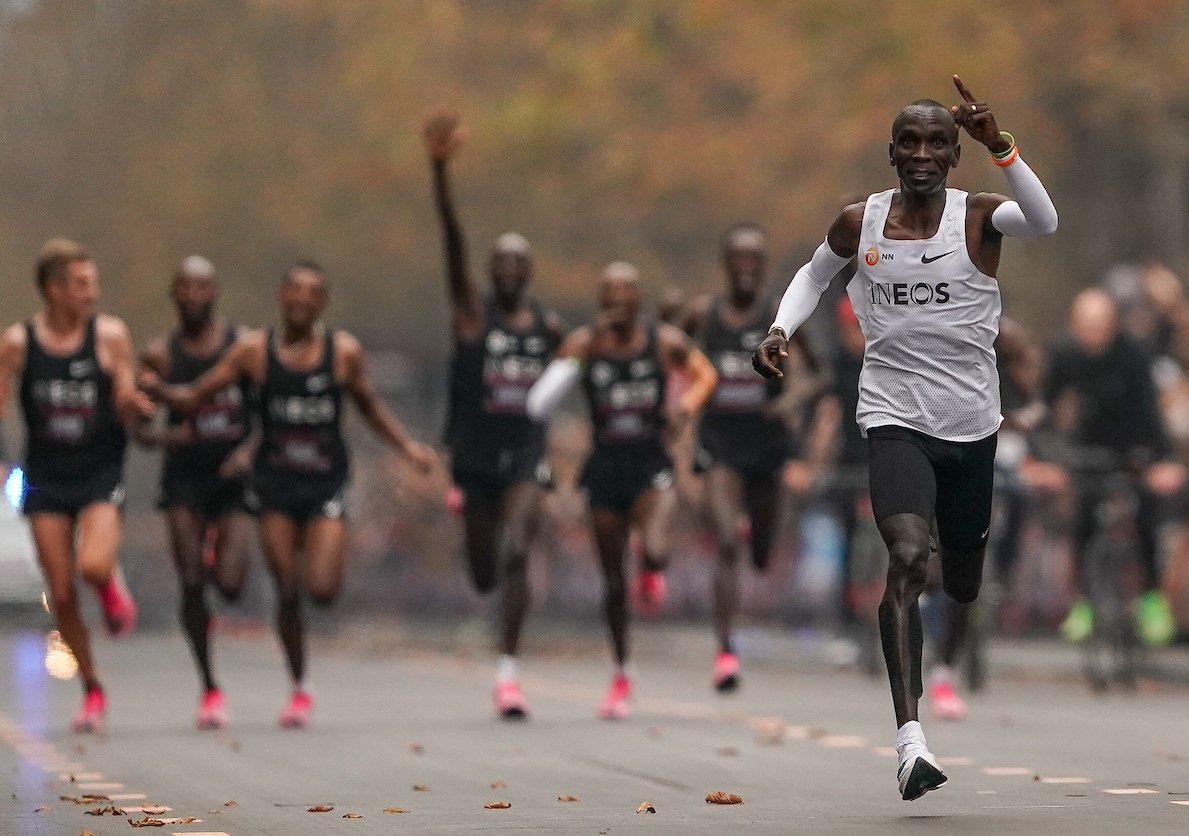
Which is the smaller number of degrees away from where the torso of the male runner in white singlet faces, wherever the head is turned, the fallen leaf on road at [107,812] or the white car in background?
the fallen leaf on road

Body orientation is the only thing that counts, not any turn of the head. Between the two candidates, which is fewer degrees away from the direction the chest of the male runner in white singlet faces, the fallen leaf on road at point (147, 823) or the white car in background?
the fallen leaf on road

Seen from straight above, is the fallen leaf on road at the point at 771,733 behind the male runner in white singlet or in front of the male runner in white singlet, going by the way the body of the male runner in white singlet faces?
behind

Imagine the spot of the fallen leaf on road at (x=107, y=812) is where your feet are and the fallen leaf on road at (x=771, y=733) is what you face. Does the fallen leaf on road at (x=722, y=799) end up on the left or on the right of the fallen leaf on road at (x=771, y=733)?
right

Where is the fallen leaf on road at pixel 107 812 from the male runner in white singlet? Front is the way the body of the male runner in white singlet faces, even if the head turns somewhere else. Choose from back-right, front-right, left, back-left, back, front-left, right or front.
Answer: right

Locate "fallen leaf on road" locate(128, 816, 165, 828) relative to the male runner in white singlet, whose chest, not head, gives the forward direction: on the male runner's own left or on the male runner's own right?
on the male runner's own right

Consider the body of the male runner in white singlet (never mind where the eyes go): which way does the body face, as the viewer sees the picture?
toward the camera
